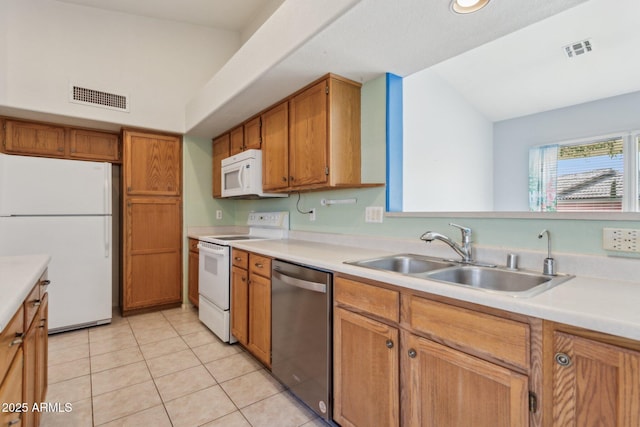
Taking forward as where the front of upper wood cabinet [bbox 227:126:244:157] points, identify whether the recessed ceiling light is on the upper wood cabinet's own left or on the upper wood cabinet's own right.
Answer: on the upper wood cabinet's own left

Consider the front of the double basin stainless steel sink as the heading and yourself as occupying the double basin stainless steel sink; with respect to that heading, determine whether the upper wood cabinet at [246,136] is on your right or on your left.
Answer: on your right

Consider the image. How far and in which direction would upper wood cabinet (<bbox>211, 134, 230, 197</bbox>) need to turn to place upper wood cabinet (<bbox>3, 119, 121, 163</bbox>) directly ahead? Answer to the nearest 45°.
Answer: approximately 45° to its right

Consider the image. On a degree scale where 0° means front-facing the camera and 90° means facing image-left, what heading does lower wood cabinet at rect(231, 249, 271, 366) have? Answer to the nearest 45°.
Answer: approximately 45°

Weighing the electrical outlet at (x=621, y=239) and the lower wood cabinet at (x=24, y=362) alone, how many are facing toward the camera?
1

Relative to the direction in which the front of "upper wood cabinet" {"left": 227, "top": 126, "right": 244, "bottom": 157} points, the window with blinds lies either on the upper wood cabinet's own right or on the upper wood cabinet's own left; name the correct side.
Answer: on the upper wood cabinet's own left

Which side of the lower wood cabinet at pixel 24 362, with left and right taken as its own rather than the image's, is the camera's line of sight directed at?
right
